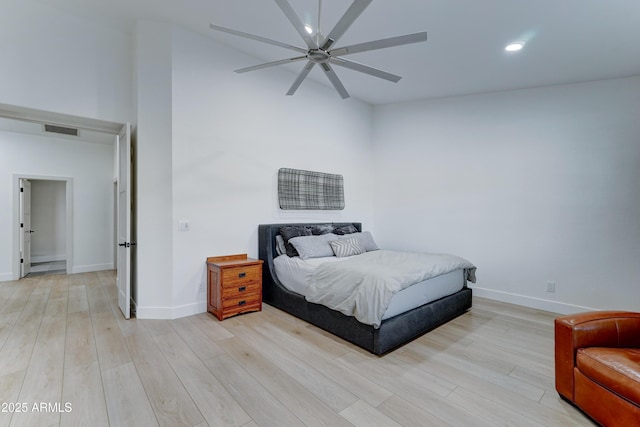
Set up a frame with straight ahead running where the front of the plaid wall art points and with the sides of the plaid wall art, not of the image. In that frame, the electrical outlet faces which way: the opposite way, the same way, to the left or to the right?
to the right

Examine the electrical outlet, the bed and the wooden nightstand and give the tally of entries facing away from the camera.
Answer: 0

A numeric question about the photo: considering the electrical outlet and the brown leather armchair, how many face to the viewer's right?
0

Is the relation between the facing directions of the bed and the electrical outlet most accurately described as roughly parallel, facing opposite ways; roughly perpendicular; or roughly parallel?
roughly perpendicular

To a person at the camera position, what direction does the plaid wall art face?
facing the viewer and to the right of the viewer

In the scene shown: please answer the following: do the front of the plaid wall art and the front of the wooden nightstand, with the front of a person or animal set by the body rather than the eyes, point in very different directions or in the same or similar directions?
same or similar directions

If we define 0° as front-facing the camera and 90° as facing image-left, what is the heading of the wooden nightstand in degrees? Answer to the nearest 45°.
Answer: approximately 315°

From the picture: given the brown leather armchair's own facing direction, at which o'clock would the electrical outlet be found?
The electrical outlet is roughly at 4 o'clock from the brown leather armchair.

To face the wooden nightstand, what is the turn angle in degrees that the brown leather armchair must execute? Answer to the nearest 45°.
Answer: approximately 45° to its right
